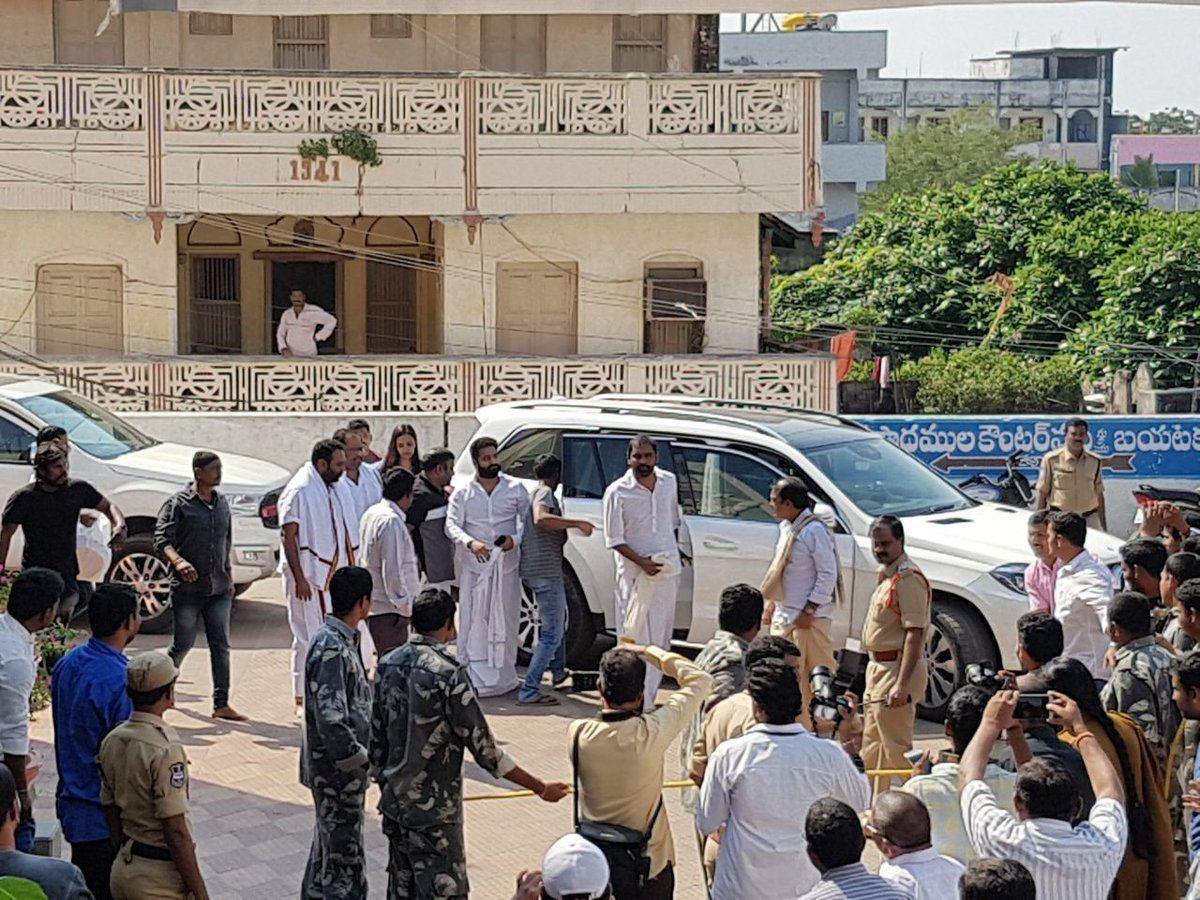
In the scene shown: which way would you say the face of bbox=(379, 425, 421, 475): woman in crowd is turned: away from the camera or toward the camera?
toward the camera

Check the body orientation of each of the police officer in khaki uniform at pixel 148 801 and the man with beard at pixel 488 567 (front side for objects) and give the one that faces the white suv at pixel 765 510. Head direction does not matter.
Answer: the police officer in khaki uniform

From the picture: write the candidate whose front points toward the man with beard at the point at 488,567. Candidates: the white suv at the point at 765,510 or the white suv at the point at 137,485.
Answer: the white suv at the point at 137,485

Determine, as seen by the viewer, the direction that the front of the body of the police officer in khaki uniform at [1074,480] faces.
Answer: toward the camera

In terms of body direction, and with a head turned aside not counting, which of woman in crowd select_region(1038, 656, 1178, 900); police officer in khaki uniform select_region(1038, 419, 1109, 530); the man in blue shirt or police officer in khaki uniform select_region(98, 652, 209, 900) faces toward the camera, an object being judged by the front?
police officer in khaki uniform select_region(1038, 419, 1109, 530)

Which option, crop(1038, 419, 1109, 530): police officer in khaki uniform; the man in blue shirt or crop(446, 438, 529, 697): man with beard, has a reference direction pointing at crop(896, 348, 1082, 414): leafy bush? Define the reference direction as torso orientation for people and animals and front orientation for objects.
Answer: the man in blue shirt

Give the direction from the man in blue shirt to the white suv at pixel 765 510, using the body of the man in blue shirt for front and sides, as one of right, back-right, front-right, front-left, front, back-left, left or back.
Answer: front

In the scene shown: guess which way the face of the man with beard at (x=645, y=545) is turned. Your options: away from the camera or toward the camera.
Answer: toward the camera

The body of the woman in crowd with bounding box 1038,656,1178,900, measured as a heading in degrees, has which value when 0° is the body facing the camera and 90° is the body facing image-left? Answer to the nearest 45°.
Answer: approximately 135°

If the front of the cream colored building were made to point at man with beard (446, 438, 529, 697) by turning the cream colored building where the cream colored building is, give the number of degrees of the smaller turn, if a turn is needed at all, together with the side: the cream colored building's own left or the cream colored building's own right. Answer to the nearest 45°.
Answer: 0° — it already faces them

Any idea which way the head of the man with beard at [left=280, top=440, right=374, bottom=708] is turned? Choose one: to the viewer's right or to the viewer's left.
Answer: to the viewer's right

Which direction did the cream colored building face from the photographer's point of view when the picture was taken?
facing the viewer

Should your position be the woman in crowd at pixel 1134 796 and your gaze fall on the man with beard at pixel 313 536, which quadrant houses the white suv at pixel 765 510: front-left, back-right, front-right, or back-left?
front-right

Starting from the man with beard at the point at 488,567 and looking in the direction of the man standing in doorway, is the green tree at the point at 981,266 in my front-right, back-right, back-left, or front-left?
front-right

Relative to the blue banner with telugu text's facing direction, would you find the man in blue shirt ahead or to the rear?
ahead

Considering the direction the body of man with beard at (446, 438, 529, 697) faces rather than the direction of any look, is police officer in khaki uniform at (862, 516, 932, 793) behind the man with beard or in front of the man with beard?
in front

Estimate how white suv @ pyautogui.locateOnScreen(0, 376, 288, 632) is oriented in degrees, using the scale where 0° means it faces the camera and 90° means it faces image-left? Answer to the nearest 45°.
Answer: approximately 315°
